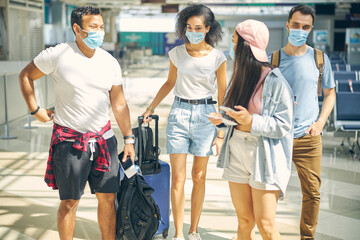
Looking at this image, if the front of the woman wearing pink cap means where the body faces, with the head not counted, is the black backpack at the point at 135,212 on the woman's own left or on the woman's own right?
on the woman's own right

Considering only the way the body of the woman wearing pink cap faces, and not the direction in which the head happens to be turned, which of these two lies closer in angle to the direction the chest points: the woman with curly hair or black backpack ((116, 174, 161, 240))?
the black backpack

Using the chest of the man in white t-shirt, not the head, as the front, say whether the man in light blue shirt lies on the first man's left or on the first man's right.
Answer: on the first man's left

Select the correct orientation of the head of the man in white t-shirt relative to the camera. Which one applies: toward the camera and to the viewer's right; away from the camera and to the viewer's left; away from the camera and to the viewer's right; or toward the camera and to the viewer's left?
toward the camera and to the viewer's right

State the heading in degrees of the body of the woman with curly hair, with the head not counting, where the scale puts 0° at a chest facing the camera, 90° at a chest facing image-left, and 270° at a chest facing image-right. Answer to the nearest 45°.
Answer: approximately 0°

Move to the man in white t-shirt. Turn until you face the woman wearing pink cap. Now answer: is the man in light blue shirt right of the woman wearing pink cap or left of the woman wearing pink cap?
left

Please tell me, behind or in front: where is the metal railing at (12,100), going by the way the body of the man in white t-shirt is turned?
behind
